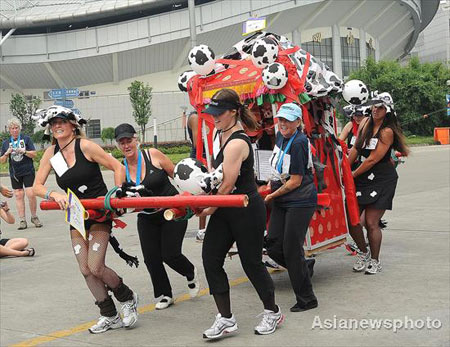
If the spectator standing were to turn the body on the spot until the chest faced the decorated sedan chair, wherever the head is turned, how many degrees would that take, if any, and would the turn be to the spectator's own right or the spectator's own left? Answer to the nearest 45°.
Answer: approximately 45° to the spectator's own left

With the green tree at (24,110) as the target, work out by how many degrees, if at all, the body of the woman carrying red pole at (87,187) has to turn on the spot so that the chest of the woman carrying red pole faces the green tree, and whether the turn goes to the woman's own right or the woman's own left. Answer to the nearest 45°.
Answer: approximately 135° to the woman's own right

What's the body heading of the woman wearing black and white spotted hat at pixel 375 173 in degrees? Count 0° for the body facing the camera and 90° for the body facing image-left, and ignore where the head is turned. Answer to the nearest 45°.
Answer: approximately 45°

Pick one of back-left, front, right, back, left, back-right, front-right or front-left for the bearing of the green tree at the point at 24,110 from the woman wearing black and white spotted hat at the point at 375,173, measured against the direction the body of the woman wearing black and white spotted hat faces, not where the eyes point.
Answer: right

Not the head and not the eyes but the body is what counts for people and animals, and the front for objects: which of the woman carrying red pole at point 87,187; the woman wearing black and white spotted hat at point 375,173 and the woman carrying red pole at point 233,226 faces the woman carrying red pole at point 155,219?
the woman wearing black and white spotted hat

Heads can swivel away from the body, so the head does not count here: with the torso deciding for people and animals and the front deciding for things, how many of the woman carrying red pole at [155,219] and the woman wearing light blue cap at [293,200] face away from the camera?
0

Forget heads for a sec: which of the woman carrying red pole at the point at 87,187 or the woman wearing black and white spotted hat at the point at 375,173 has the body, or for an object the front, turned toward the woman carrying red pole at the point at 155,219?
the woman wearing black and white spotted hat

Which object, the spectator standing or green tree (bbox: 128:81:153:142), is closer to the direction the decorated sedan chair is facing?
the spectator standing

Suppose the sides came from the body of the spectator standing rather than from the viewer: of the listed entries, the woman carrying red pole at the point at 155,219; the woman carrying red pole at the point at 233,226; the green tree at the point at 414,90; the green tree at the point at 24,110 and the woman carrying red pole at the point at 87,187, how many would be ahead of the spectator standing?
3

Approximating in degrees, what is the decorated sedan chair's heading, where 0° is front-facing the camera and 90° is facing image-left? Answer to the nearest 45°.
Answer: approximately 45°
